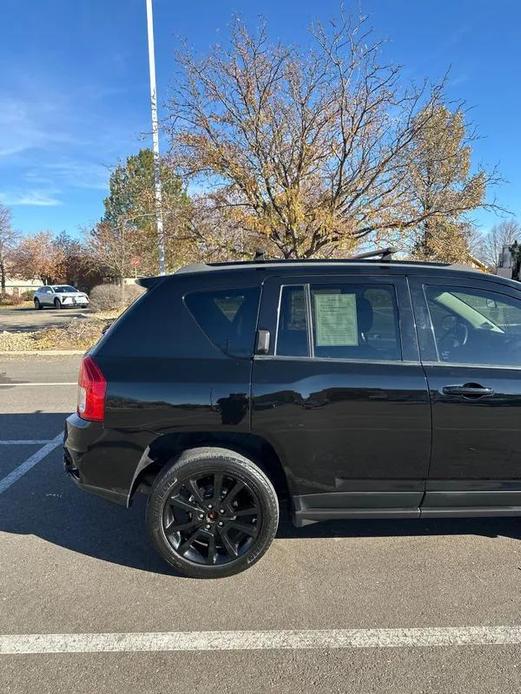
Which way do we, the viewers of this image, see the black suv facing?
facing to the right of the viewer
